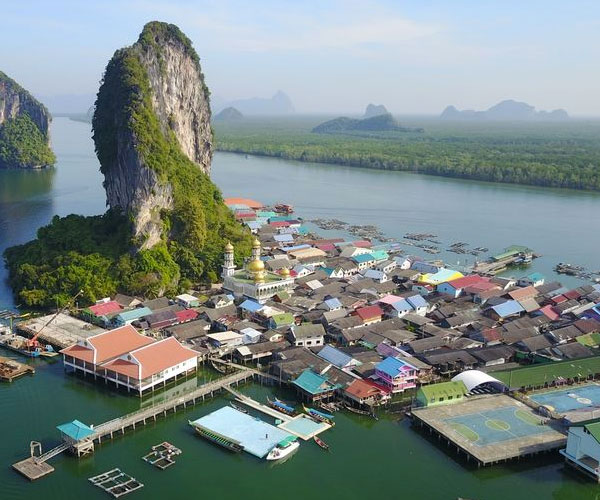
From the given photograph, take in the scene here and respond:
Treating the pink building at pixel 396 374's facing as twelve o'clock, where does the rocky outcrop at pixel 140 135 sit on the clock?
The rocky outcrop is roughly at 6 o'clock from the pink building.

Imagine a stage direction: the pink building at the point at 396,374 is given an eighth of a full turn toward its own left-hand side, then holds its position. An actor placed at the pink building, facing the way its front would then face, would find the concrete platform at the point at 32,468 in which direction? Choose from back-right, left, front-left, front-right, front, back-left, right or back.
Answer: back-right

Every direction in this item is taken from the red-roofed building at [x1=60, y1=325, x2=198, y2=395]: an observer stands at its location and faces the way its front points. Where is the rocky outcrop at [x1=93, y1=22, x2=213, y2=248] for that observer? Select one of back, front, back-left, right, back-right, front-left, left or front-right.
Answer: back-right

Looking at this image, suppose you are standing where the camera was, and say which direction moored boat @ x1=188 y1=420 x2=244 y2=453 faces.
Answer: facing away from the viewer and to the left of the viewer

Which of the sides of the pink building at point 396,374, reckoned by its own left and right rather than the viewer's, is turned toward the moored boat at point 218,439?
right

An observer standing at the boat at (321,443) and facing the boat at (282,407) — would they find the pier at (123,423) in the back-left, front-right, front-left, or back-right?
front-left

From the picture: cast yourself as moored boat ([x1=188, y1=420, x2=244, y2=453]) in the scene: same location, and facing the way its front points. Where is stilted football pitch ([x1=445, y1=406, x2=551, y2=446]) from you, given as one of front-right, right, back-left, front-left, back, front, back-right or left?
back-right

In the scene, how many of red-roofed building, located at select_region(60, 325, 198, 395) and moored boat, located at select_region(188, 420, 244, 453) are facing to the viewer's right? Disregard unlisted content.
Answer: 0

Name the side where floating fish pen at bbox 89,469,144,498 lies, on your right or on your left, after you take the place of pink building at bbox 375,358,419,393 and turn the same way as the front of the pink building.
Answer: on your right

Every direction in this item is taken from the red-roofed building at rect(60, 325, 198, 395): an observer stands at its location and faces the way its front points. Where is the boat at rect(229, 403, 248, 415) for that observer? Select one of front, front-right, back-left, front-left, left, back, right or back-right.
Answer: left

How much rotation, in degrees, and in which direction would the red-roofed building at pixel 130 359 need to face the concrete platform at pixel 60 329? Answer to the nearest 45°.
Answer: approximately 90° to its right

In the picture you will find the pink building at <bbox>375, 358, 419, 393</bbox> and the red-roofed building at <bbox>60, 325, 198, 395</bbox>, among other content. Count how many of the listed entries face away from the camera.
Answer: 0
